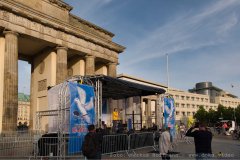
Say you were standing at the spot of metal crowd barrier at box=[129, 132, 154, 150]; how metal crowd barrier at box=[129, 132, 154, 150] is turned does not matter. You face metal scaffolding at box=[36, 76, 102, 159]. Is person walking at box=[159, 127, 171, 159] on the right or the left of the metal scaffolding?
left

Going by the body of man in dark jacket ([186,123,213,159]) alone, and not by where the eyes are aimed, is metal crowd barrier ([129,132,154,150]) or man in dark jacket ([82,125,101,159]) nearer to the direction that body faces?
the metal crowd barrier

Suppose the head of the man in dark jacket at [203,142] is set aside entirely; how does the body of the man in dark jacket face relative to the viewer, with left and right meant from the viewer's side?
facing away from the viewer and to the left of the viewer

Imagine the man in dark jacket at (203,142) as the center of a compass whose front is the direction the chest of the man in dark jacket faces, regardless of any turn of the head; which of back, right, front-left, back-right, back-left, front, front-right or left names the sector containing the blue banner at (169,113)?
front-right
